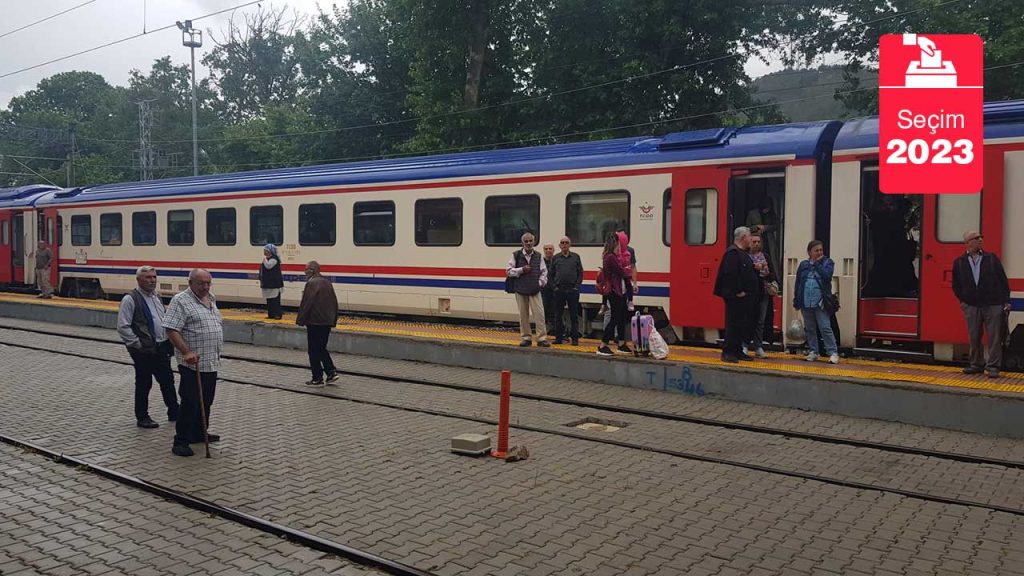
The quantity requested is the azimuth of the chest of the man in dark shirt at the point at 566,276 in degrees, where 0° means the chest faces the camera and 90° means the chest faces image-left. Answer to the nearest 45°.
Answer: approximately 0°

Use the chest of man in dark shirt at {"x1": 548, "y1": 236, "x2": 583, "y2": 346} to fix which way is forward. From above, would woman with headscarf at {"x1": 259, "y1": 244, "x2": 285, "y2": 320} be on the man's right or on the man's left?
on the man's right

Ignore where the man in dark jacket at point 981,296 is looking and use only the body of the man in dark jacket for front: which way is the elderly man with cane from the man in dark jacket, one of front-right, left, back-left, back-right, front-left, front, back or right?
front-right

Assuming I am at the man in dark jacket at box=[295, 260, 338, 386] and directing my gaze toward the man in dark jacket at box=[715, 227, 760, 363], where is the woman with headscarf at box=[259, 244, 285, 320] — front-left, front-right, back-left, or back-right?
back-left

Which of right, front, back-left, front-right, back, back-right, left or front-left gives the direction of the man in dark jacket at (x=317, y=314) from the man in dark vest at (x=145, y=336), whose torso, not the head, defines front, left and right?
left

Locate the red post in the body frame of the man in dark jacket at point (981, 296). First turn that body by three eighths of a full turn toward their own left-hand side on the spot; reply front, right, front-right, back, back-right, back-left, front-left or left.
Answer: back

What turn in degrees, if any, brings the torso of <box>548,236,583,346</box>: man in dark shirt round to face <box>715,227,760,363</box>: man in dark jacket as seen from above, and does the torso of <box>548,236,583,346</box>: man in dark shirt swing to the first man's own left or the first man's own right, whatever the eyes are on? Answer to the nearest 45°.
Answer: approximately 45° to the first man's own left

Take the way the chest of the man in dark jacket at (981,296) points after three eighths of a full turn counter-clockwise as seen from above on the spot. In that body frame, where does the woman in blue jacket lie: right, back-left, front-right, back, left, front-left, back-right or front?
back-left

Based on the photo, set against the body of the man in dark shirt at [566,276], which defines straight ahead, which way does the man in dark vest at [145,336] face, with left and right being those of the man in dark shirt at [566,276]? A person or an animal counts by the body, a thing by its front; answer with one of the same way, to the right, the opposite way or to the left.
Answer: to the left

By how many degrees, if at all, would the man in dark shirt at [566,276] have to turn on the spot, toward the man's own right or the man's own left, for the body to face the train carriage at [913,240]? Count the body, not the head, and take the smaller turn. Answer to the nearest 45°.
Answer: approximately 90° to the man's own left
